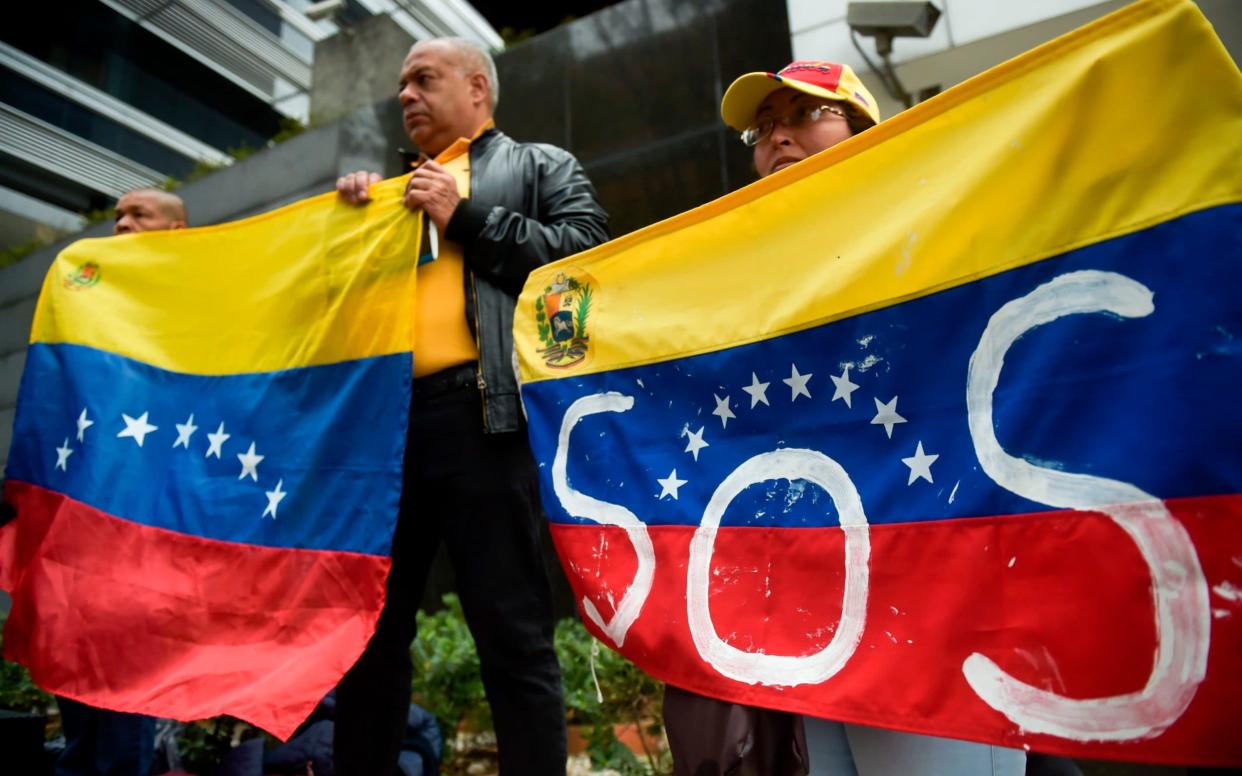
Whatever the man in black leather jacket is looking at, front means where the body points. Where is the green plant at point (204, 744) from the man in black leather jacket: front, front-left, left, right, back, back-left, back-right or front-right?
right

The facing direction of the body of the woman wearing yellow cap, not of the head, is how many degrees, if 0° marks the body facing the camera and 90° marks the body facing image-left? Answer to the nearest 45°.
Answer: approximately 45°

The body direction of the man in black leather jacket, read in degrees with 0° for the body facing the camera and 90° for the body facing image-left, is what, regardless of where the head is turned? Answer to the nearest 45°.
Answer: approximately 45°

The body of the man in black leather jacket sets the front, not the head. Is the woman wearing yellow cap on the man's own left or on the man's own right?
on the man's own left

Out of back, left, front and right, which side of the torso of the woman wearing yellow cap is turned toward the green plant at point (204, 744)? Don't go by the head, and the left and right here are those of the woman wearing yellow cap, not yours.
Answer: right

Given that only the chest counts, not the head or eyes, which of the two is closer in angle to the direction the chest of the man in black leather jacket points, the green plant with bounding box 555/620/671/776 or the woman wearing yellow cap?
the woman wearing yellow cap

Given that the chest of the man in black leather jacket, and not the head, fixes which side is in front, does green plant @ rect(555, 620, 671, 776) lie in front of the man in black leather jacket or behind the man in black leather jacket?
behind

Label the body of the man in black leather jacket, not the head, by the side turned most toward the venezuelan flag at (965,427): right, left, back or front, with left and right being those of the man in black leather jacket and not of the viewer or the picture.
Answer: left
